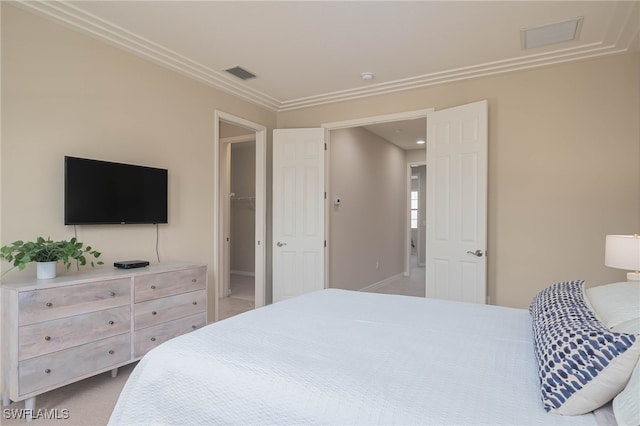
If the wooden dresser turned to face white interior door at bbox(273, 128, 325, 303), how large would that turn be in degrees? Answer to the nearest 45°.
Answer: approximately 90° to its left

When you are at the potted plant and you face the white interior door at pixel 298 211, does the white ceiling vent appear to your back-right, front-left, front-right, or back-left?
front-right

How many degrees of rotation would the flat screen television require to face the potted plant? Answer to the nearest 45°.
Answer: approximately 90° to its right

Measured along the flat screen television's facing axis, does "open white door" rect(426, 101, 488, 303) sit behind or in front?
in front

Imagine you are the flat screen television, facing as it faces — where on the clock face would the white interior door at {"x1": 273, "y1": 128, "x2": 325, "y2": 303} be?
The white interior door is roughly at 10 o'clock from the flat screen television.

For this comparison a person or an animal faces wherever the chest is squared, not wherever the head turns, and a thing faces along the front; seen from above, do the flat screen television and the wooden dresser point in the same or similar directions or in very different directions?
same or similar directions

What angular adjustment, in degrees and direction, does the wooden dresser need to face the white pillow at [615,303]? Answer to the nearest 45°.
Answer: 0° — it already faces it

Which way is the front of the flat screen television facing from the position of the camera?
facing the viewer and to the right of the viewer

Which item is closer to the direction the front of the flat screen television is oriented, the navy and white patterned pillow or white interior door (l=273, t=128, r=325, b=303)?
the navy and white patterned pillow

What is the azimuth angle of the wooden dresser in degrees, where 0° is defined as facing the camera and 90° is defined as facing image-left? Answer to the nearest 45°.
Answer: approximately 315°

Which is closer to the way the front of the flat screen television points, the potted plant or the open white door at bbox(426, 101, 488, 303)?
the open white door

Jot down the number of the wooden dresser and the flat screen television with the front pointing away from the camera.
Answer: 0

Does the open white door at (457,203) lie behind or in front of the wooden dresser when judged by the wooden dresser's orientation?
in front

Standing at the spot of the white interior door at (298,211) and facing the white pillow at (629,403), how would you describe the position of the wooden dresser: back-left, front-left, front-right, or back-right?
front-right
